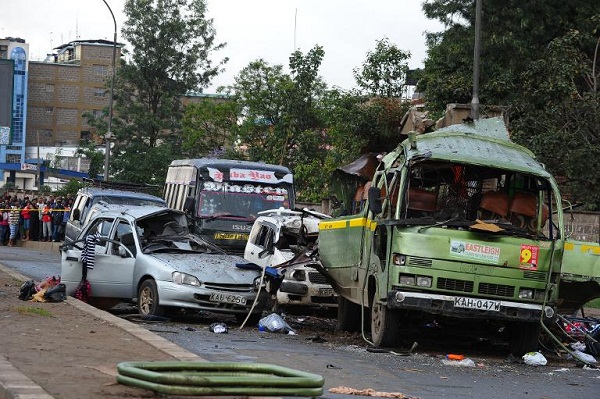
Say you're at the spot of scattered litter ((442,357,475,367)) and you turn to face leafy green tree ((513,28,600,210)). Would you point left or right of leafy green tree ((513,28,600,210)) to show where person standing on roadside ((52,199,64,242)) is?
left

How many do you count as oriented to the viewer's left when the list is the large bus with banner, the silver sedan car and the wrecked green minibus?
0

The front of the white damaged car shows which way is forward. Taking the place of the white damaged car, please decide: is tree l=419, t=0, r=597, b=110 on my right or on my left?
on my left

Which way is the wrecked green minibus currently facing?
toward the camera

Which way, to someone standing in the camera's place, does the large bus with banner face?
facing the viewer and to the right of the viewer

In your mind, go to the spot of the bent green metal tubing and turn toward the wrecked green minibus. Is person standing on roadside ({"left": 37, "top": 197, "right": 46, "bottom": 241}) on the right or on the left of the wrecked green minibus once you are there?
left

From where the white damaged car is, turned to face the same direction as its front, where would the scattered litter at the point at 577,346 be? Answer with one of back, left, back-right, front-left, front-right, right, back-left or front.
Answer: front

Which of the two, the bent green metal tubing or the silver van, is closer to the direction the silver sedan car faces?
the bent green metal tubing

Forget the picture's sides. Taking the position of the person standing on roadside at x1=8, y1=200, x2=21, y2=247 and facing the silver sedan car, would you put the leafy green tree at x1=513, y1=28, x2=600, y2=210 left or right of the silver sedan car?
left

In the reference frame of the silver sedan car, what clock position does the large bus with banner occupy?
The large bus with banner is roughly at 8 o'clock from the silver sedan car.

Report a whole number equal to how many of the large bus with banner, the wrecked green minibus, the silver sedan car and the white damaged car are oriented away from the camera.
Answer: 0

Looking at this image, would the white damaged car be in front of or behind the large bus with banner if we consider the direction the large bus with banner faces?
in front

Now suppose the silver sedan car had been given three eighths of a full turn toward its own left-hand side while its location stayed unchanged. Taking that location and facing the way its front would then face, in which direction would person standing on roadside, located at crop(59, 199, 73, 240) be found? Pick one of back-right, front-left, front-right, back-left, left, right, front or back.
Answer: front

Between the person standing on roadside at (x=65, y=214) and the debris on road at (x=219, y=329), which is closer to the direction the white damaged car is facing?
the debris on road

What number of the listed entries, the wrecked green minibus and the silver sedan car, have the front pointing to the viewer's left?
0

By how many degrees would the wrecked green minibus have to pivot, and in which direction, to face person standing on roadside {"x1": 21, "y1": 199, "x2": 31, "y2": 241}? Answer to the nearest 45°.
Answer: approximately 135° to its right

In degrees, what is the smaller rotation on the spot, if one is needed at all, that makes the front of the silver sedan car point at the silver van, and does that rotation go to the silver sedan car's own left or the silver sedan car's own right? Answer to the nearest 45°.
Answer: approximately 135° to the silver sedan car's own left

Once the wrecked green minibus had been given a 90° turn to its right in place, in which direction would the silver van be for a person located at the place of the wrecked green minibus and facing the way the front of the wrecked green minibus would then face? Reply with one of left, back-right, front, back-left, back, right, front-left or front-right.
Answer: front-right
